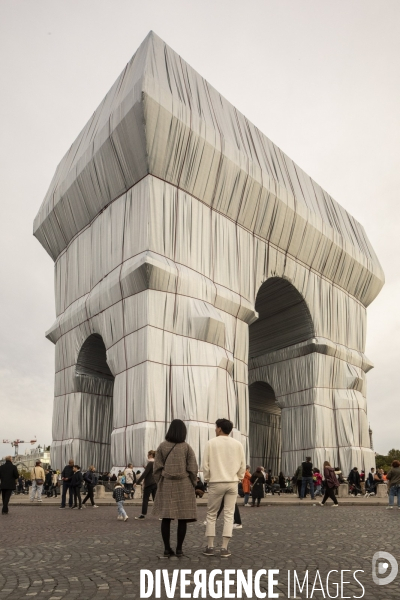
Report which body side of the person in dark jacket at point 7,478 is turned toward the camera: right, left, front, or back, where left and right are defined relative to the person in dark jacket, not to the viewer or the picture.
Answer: back

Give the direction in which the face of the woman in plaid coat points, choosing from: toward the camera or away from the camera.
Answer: away from the camera

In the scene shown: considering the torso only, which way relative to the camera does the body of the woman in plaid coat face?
away from the camera

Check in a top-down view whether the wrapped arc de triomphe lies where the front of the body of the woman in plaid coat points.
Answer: yes

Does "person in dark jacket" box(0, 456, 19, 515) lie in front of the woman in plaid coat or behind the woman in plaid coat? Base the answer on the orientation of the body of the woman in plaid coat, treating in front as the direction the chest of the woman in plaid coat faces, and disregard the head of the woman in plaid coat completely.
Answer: in front

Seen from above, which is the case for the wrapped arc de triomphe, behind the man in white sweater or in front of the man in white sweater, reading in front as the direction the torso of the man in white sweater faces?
in front

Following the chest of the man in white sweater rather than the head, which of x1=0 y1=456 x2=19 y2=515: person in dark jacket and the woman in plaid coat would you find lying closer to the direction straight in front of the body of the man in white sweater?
the person in dark jacket

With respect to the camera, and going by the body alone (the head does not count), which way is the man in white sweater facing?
away from the camera

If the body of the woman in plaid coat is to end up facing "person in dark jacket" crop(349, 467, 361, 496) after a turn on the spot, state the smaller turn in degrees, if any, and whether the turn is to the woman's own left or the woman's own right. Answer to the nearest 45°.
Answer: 0° — they already face them

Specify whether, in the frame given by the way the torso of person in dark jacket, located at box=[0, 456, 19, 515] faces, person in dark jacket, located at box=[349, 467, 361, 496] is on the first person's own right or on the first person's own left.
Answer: on the first person's own right
